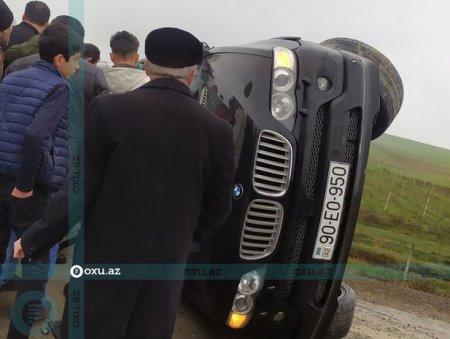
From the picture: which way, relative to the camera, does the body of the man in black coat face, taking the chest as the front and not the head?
away from the camera

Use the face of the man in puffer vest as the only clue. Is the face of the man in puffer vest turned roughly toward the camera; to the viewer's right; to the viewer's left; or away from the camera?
to the viewer's right

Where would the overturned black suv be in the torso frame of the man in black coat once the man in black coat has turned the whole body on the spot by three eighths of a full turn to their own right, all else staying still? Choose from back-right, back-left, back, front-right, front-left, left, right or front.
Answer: left

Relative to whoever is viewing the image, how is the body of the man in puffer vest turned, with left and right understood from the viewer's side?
facing away from the viewer and to the right of the viewer

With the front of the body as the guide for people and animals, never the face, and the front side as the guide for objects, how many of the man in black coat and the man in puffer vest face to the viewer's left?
0
